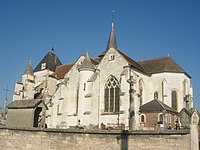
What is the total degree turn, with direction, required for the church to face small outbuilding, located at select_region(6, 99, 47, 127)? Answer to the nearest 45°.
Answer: approximately 90° to its left

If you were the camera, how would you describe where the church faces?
facing away from the viewer and to the left of the viewer
